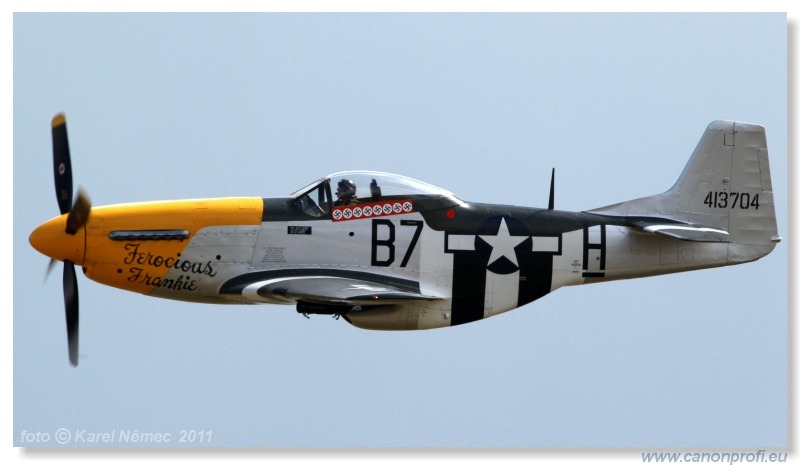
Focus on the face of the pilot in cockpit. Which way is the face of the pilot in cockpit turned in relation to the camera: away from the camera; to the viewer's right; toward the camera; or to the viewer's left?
to the viewer's left

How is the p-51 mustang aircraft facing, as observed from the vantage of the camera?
facing to the left of the viewer
